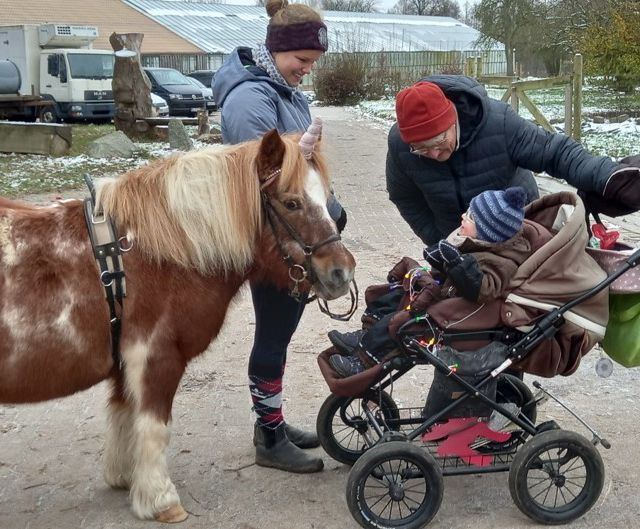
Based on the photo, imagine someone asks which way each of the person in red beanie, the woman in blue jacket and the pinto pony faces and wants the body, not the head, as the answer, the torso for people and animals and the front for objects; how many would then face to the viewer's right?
2

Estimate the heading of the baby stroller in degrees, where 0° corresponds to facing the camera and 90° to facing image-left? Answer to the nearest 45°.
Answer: approximately 90°

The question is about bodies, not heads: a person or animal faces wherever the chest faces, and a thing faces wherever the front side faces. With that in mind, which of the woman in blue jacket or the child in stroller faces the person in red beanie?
the woman in blue jacket

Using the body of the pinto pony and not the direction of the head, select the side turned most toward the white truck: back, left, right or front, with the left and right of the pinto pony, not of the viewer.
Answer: left

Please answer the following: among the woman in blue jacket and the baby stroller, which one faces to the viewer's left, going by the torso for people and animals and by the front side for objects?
the baby stroller

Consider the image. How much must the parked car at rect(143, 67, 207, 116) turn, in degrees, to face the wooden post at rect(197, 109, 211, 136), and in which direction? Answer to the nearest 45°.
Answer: approximately 45° to its right

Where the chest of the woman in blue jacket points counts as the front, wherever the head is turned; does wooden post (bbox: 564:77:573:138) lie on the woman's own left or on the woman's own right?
on the woman's own left

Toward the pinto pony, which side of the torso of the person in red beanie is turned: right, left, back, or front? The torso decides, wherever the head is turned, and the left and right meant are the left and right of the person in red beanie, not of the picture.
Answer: front

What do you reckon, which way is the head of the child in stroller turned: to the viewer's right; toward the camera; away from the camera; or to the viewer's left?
to the viewer's left

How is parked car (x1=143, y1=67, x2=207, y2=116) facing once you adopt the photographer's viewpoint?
facing the viewer and to the right of the viewer

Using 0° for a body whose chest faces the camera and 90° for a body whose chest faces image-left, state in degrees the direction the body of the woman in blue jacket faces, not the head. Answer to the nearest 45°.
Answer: approximately 270°

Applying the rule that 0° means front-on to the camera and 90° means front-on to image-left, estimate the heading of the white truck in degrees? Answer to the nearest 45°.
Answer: approximately 315°

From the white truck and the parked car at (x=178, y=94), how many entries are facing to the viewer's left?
0

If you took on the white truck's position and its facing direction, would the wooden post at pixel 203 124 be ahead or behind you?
ahead

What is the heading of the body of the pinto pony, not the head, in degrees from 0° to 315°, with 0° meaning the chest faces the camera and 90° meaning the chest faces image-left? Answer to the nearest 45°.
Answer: approximately 270°
